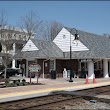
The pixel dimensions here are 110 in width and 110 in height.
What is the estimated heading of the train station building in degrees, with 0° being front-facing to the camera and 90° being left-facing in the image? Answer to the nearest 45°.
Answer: approximately 315°
